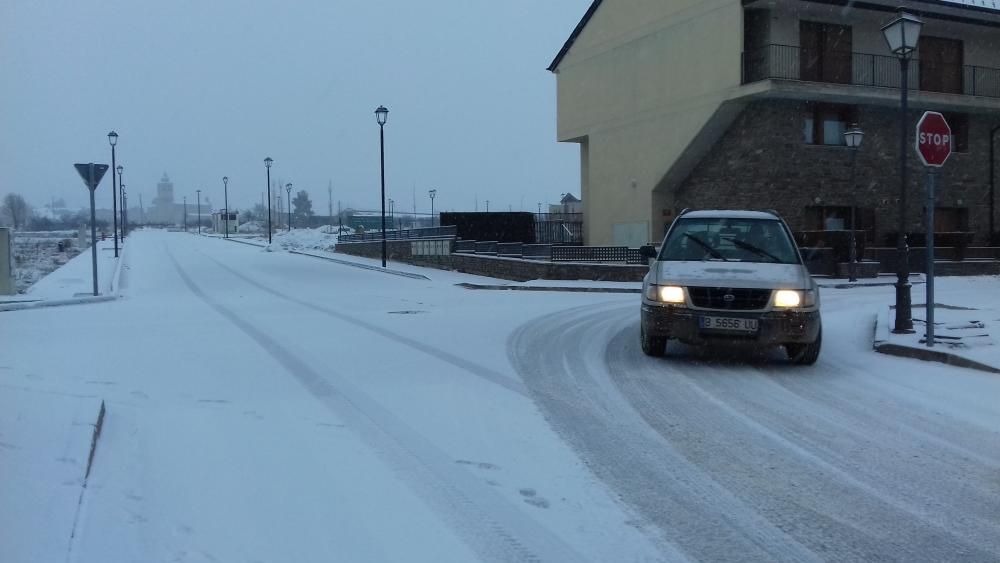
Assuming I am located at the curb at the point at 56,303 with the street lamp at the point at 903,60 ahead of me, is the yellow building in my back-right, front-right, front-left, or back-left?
front-left

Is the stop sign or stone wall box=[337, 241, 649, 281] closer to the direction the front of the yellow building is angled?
the stop sign

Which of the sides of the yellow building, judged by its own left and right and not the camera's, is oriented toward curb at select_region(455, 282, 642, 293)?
right

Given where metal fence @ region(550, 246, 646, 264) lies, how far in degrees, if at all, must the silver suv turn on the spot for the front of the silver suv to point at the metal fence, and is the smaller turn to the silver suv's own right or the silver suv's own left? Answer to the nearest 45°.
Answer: approximately 180°

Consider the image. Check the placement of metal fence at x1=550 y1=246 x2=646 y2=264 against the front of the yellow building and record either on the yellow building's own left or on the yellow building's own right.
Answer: on the yellow building's own right

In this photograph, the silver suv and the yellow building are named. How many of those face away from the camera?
0

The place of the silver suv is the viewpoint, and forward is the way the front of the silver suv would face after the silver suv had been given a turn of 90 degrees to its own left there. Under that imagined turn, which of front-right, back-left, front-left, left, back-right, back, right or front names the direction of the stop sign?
front-left

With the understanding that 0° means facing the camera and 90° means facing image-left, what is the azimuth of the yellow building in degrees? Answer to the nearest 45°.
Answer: approximately 315°

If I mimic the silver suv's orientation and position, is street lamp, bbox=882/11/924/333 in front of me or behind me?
behind

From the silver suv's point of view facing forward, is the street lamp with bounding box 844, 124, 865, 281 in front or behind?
behind

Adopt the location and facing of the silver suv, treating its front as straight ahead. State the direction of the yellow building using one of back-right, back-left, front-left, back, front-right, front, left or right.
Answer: back

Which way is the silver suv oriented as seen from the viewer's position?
toward the camera

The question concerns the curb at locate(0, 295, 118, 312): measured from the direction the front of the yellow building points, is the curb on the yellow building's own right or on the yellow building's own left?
on the yellow building's own right
